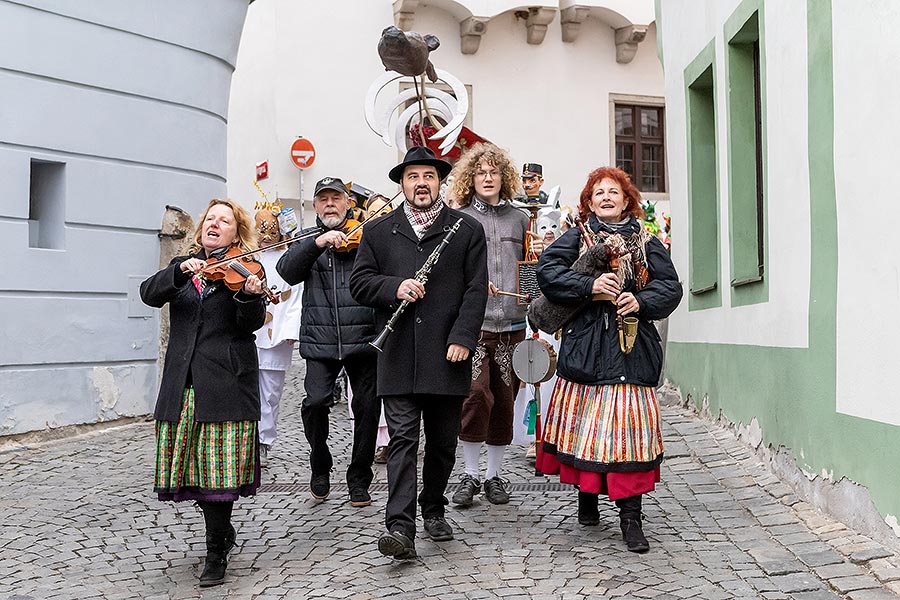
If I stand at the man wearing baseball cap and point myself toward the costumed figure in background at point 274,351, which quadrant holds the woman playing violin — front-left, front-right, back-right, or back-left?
back-left

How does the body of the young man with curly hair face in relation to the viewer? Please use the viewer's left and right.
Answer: facing the viewer

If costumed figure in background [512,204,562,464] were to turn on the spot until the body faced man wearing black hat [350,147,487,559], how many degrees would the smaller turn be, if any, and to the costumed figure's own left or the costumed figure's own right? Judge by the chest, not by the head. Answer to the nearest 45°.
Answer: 0° — they already face them

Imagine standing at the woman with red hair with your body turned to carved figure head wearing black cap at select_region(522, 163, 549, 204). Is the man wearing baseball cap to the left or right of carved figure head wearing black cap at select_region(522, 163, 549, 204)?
left

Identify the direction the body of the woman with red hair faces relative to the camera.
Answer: toward the camera

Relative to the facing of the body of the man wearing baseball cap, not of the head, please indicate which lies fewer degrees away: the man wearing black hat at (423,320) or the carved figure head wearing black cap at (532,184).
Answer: the man wearing black hat

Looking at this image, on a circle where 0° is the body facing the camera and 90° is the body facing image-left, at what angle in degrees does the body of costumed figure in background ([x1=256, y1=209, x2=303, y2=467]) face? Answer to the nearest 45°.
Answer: approximately 0°

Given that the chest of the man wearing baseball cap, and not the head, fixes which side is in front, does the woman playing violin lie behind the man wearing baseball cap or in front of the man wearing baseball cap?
in front

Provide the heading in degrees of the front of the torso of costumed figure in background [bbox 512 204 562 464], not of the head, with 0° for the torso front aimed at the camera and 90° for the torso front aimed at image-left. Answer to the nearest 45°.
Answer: approximately 0°

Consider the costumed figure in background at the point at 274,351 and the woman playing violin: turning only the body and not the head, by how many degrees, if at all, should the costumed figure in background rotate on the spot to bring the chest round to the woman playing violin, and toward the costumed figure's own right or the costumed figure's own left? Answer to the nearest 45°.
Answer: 0° — they already face them

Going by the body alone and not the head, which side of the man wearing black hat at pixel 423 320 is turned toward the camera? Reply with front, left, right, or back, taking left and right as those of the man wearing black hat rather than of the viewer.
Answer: front

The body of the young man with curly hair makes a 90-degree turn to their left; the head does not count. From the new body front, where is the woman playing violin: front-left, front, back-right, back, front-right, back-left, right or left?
back-right
